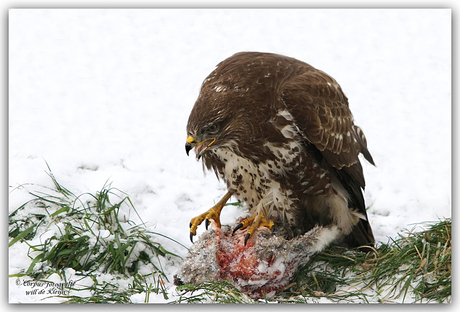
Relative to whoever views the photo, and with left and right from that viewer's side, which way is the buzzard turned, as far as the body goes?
facing the viewer and to the left of the viewer
